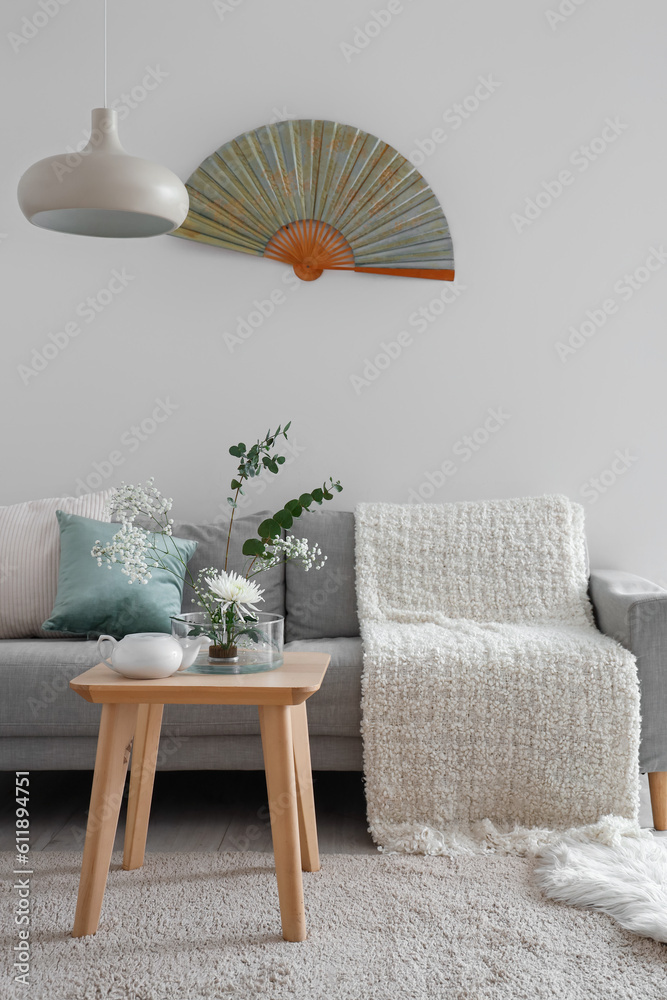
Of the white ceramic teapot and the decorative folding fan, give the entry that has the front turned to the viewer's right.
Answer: the white ceramic teapot

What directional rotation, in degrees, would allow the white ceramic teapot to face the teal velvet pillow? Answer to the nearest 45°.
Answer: approximately 90° to its left

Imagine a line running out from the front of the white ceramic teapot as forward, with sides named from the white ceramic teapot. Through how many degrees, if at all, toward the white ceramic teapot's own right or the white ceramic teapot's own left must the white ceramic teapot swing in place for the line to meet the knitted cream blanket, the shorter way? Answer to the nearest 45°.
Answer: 0° — it already faces it

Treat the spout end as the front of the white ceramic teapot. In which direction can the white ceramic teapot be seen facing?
to the viewer's right

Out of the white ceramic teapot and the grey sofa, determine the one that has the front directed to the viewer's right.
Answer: the white ceramic teapot

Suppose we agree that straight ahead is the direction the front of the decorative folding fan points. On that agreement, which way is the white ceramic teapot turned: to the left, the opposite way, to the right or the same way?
to the left

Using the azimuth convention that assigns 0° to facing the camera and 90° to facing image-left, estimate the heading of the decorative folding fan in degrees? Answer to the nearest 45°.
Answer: approximately 0°

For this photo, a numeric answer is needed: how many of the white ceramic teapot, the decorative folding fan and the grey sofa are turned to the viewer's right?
1

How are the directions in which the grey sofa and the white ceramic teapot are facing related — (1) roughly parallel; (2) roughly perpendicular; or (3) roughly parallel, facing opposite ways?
roughly perpendicular
